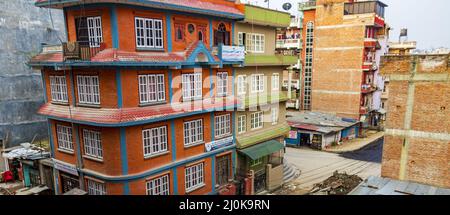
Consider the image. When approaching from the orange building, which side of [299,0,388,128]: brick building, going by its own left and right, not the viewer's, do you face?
right

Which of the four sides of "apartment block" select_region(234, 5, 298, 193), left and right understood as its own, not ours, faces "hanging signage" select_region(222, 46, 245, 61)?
right

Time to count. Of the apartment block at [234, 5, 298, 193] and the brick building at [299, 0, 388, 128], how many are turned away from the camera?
0

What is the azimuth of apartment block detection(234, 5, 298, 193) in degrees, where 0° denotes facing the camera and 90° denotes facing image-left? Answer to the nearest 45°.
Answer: approximately 315°

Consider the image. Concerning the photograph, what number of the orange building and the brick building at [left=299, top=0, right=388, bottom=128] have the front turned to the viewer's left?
0

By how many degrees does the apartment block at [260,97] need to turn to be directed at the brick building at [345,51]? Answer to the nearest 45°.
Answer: approximately 90° to its left

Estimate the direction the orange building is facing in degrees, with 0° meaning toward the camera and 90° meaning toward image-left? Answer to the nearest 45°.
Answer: approximately 315°

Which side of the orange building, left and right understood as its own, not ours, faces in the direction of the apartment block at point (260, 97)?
left
